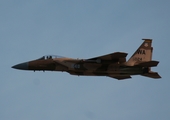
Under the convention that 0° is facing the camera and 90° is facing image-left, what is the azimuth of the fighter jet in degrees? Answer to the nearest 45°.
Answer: approximately 90°
